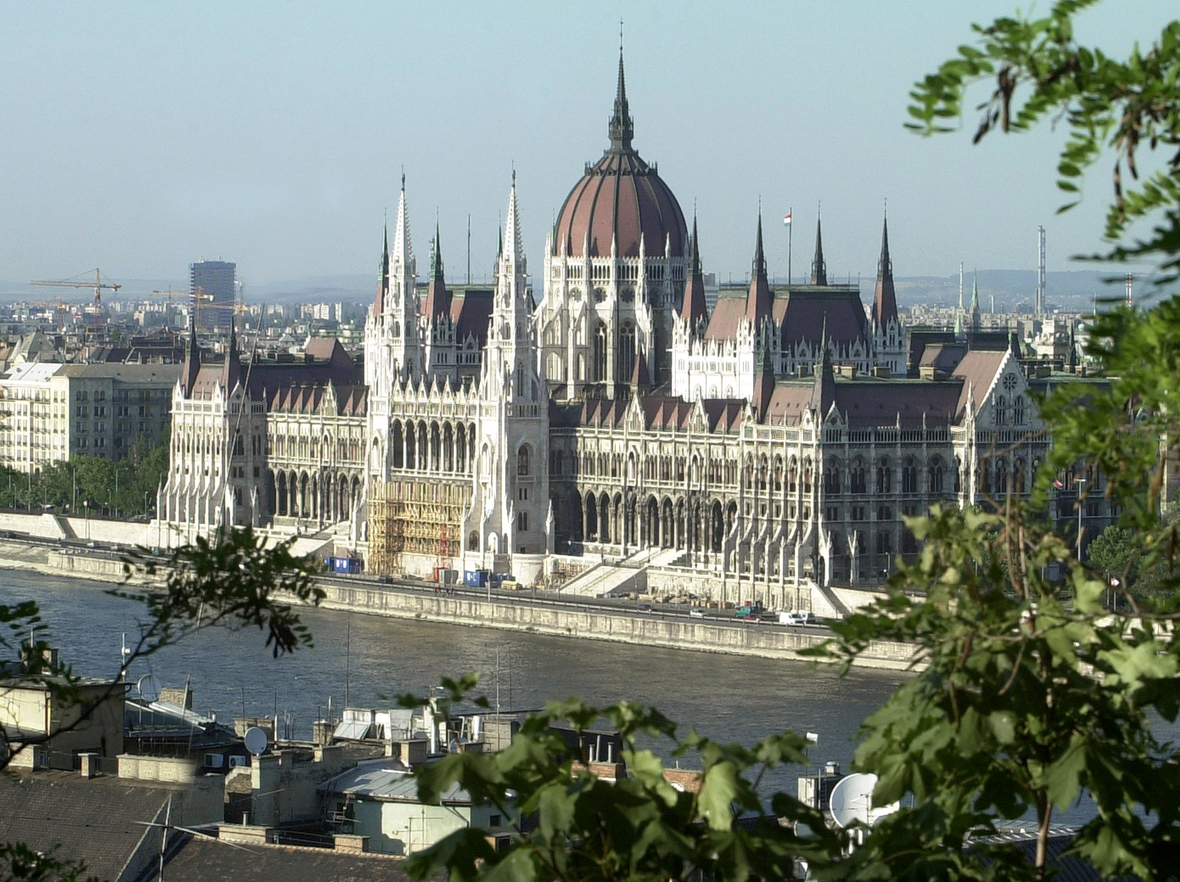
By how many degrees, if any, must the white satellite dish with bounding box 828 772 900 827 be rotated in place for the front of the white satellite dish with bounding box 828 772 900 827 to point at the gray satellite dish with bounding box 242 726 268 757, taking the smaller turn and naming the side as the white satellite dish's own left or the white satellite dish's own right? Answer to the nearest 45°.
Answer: approximately 135° to the white satellite dish's own right

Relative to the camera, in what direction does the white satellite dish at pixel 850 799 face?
facing the viewer and to the right of the viewer

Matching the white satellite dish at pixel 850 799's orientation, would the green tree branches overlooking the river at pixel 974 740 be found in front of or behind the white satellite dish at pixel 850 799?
in front
